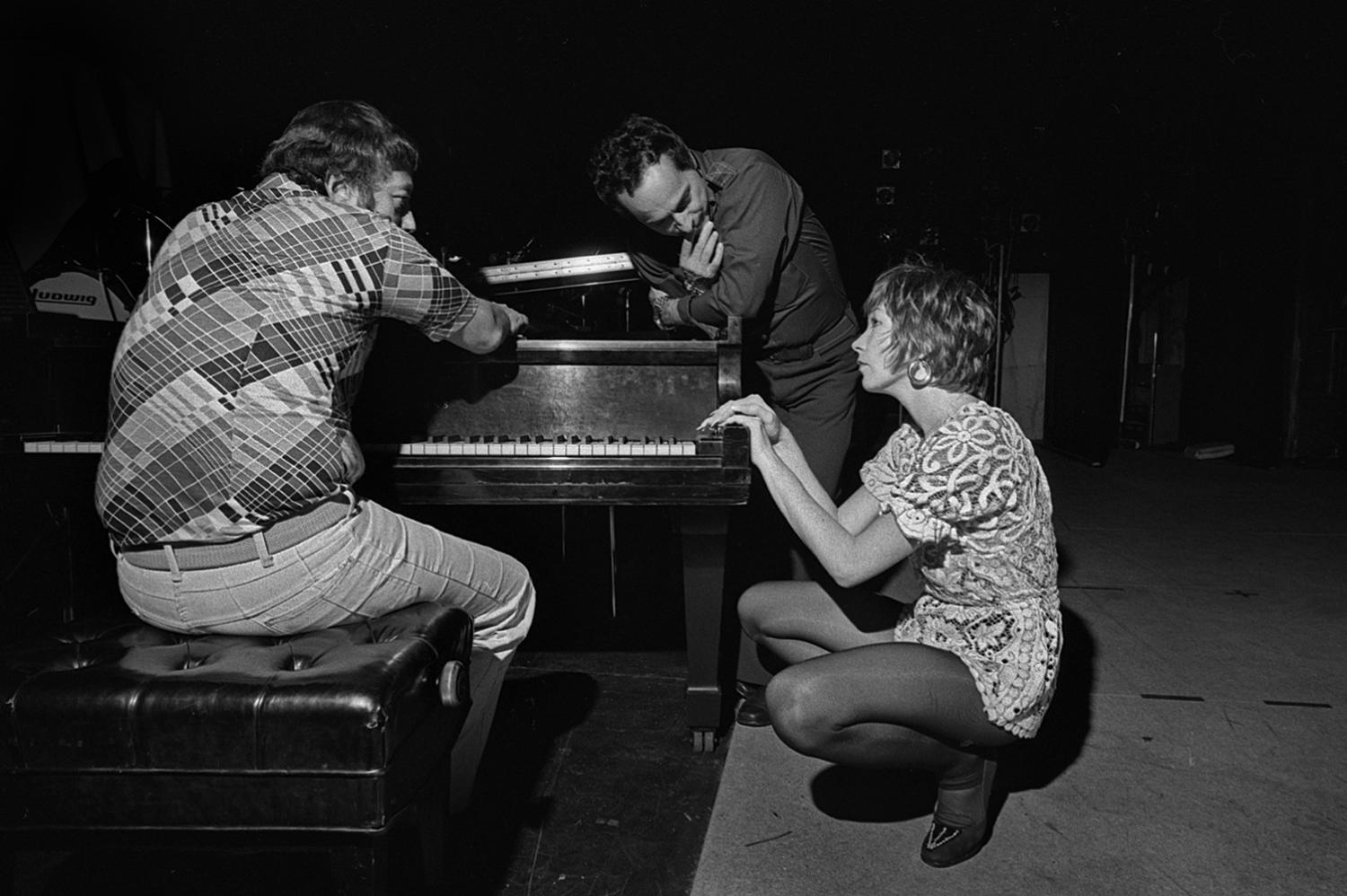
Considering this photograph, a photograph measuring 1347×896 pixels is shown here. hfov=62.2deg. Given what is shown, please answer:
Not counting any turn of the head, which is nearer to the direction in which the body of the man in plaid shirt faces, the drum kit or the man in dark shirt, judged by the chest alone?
the man in dark shirt

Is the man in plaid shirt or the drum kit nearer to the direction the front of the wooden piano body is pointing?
the man in plaid shirt

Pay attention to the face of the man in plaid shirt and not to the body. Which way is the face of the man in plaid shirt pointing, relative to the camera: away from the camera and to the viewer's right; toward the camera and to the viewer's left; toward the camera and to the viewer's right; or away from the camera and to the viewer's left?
away from the camera and to the viewer's right

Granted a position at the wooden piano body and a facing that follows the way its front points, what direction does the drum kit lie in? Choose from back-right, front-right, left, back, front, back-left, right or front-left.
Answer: back-right

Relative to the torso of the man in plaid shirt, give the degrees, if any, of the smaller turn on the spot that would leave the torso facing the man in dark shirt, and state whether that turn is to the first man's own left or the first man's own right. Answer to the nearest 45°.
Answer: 0° — they already face them

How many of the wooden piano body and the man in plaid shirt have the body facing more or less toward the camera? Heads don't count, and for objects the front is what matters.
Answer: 1

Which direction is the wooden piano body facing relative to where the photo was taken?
toward the camera

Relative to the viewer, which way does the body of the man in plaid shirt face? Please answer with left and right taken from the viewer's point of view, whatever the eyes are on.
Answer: facing away from the viewer and to the right of the viewer
